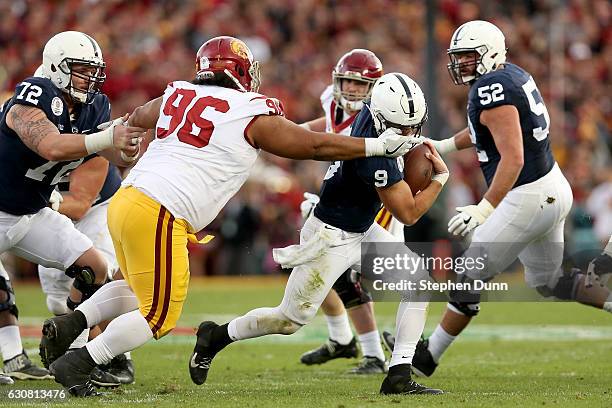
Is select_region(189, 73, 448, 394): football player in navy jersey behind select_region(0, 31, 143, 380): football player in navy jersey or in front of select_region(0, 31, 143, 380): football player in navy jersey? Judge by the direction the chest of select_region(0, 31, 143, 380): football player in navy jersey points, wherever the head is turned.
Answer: in front

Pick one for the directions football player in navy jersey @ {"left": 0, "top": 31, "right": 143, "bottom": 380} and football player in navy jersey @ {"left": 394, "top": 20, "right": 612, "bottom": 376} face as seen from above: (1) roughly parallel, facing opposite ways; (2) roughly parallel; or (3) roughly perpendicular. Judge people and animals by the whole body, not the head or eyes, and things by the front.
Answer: roughly parallel, facing opposite ways

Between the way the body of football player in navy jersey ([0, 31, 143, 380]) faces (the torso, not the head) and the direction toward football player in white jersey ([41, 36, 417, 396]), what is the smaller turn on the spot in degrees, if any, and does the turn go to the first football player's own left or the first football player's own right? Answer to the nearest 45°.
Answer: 0° — they already face them

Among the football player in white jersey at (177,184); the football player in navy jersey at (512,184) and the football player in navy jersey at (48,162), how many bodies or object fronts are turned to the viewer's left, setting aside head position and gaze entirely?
1

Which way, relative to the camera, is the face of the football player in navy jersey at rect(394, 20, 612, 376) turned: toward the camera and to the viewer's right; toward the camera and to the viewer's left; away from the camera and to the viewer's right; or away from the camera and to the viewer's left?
toward the camera and to the viewer's left

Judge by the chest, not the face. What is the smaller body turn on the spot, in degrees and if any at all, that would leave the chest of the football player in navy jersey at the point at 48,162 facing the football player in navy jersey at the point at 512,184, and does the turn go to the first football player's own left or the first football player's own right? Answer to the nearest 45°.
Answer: approximately 45° to the first football player's own left

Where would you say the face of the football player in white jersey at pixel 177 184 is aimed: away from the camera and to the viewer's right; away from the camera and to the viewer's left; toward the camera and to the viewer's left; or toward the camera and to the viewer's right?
away from the camera and to the viewer's right

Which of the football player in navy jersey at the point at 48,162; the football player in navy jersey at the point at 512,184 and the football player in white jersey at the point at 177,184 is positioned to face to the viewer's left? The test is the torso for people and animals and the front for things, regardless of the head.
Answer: the football player in navy jersey at the point at 512,184

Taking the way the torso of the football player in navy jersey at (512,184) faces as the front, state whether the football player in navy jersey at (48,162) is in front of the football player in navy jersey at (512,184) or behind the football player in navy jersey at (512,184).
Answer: in front

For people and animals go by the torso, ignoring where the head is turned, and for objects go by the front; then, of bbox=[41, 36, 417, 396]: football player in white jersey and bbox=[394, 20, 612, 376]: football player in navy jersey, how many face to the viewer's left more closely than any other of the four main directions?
1

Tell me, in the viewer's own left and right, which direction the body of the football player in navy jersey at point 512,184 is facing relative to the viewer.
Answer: facing to the left of the viewer

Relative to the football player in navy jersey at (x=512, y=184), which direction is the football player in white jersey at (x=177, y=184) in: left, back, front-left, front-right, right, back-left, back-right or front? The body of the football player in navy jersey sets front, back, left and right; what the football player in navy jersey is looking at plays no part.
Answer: front-left

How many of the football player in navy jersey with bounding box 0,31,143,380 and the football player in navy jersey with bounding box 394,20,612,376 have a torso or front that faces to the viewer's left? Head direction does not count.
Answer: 1

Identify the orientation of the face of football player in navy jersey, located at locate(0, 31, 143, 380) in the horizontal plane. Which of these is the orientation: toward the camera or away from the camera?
toward the camera

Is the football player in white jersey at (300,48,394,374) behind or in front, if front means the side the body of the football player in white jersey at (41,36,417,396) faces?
in front

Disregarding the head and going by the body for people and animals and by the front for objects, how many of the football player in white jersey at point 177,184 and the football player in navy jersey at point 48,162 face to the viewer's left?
0
